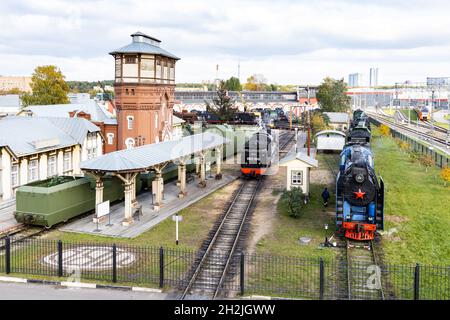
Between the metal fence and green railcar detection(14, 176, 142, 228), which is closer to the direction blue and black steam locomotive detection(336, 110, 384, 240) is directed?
the metal fence

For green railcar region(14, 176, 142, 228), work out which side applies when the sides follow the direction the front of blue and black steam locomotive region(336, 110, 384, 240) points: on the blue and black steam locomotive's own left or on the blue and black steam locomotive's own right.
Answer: on the blue and black steam locomotive's own right

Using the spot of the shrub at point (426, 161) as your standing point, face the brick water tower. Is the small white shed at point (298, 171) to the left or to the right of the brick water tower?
left

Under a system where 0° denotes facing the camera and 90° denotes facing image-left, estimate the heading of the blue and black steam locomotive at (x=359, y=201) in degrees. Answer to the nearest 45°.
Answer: approximately 0°

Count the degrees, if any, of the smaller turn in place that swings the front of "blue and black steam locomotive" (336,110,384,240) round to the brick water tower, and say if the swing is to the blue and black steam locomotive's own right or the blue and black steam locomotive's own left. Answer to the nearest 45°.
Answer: approximately 135° to the blue and black steam locomotive's own right

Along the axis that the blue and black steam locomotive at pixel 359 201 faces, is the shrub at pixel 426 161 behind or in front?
behind
